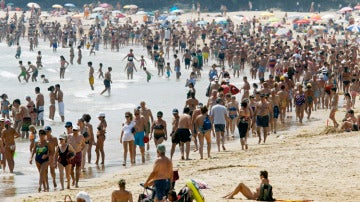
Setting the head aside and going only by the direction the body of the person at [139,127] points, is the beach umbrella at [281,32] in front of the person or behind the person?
behind

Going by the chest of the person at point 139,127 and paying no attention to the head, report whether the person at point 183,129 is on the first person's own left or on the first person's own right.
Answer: on the first person's own left

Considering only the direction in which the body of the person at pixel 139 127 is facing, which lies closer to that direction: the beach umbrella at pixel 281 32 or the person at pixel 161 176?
the person

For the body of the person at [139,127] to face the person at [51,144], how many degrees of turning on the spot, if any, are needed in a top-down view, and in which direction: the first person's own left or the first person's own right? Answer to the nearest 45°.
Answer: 0° — they already face them

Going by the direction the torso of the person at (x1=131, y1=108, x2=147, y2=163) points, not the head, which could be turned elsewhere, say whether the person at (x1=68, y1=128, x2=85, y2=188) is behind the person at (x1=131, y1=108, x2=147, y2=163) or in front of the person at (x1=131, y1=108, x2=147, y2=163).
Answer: in front

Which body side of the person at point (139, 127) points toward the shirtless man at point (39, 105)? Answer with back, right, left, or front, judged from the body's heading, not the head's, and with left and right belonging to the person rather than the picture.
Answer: right

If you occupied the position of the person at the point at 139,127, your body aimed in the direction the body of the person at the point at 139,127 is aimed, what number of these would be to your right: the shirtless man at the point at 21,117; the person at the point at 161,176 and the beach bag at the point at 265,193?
1

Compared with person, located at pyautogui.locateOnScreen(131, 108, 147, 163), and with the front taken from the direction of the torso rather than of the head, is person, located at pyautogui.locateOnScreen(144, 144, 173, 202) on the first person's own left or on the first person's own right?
on the first person's own left

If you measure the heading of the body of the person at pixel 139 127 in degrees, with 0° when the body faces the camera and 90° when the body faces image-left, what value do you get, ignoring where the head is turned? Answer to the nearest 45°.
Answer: approximately 45°

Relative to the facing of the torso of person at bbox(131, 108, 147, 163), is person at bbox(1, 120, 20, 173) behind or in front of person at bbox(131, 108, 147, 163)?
in front

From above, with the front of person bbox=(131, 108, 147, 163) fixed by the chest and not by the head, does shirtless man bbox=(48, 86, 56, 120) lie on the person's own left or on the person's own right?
on the person's own right

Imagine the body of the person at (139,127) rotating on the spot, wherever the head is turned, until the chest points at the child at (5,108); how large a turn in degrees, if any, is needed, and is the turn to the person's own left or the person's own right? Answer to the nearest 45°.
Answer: approximately 90° to the person's own right
